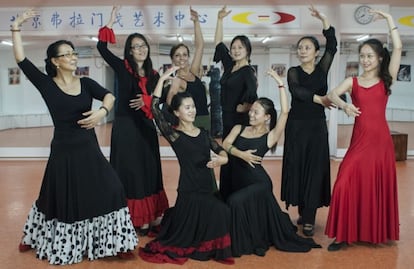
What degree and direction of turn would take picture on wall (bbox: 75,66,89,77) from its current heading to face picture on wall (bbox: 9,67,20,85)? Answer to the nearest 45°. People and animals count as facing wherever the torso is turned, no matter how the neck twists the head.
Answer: approximately 90° to its right

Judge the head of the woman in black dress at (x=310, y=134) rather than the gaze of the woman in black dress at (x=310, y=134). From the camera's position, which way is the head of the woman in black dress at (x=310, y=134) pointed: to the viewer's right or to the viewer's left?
to the viewer's left

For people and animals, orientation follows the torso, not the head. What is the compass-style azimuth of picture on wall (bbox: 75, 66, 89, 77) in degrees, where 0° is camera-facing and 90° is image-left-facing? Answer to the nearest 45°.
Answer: approximately 0°

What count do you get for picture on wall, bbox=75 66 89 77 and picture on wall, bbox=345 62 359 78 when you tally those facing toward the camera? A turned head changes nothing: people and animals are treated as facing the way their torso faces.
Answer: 2
